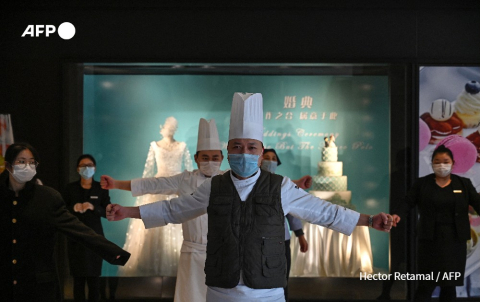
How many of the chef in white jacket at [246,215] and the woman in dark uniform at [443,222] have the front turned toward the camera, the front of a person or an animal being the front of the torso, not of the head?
2

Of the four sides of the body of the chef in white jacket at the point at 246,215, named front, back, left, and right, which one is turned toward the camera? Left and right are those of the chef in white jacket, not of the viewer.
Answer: front

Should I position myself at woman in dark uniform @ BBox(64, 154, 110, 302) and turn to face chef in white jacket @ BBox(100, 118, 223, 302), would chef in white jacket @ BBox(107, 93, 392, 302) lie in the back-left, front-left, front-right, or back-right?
front-right

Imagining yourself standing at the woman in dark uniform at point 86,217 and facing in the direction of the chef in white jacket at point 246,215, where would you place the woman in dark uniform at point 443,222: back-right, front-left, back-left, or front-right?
front-left

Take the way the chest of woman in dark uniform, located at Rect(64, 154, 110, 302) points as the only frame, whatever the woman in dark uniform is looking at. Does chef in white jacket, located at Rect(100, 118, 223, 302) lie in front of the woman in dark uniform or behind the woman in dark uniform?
in front

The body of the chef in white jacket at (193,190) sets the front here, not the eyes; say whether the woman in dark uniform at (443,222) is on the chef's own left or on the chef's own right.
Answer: on the chef's own left

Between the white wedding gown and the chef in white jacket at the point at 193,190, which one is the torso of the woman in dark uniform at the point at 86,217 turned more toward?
the chef in white jacket

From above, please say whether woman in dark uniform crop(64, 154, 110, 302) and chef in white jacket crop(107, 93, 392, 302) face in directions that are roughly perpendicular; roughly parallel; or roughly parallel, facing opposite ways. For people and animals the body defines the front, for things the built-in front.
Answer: roughly parallel

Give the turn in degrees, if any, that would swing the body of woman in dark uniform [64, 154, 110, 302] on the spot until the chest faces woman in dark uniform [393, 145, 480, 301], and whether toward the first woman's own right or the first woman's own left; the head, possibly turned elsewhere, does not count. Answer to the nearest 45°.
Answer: approximately 90° to the first woman's own left

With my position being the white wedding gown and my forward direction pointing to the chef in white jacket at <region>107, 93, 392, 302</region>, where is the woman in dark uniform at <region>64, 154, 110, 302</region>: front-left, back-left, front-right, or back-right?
front-right

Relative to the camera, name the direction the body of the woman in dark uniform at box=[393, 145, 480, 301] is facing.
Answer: toward the camera

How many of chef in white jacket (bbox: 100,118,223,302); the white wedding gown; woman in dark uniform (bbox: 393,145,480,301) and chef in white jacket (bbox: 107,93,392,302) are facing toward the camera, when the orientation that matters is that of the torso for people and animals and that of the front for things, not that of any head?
4

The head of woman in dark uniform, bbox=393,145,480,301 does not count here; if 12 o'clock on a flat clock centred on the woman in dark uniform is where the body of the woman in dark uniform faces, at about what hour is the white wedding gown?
The white wedding gown is roughly at 3 o'clock from the woman in dark uniform.

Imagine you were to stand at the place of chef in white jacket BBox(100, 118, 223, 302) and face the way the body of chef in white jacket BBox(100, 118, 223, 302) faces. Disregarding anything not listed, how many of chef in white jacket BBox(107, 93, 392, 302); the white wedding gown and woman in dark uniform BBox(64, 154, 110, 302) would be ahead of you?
1

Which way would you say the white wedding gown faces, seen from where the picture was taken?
facing the viewer
